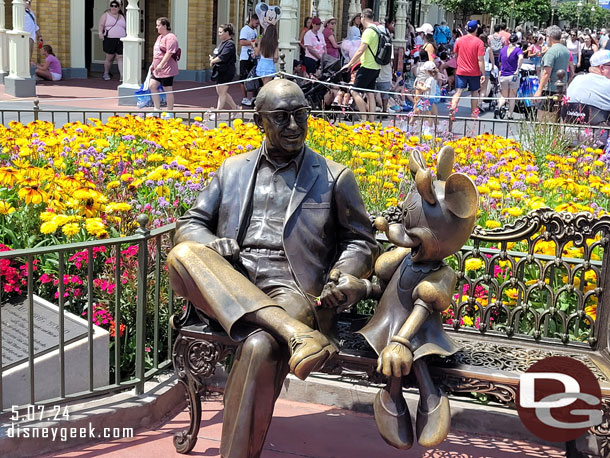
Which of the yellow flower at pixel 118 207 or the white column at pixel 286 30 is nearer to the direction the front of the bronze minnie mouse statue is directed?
the yellow flower

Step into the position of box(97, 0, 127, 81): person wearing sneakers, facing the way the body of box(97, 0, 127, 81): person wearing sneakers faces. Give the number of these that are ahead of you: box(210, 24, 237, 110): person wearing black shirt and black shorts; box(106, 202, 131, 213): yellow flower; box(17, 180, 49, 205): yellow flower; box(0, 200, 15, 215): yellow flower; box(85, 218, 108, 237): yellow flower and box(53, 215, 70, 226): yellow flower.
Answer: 6

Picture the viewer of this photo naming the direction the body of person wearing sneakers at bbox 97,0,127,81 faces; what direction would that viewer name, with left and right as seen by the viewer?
facing the viewer

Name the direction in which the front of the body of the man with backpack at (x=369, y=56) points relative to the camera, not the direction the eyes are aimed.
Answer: to the viewer's left

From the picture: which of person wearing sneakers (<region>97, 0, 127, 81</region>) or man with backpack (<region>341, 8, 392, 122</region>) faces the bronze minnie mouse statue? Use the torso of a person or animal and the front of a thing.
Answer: the person wearing sneakers

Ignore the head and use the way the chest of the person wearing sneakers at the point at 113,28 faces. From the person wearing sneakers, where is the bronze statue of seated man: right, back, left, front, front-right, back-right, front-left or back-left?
front

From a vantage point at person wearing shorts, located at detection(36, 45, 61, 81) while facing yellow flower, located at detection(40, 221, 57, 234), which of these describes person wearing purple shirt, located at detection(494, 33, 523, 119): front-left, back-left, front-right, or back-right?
front-left

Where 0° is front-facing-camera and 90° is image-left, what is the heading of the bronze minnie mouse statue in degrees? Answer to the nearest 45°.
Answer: approximately 45°

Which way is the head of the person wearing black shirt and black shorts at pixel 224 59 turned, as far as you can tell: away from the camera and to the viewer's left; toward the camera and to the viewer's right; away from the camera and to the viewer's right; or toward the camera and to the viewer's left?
toward the camera and to the viewer's left

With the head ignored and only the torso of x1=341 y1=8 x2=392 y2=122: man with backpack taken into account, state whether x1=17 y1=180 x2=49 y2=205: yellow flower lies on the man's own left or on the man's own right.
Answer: on the man's own left
